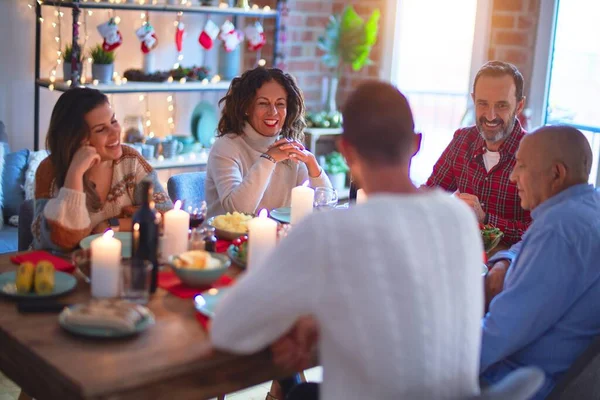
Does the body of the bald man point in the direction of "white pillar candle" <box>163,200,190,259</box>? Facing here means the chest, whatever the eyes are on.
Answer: yes

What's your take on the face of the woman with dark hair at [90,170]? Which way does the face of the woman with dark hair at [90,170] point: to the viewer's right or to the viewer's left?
to the viewer's right

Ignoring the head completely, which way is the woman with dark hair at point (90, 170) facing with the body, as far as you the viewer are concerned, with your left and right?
facing the viewer and to the right of the viewer

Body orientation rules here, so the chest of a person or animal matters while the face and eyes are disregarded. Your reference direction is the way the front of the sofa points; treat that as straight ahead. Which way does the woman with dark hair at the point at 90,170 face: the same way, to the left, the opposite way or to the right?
the same way

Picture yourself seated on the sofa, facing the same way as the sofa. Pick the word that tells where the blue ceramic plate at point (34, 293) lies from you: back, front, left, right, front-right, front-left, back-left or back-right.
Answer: front-right

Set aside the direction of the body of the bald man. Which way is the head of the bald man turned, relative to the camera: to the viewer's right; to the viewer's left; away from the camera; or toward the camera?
to the viewer's left

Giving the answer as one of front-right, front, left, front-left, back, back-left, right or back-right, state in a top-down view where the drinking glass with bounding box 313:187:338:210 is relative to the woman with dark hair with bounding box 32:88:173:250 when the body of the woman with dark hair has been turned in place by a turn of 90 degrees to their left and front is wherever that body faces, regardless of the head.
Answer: front-right

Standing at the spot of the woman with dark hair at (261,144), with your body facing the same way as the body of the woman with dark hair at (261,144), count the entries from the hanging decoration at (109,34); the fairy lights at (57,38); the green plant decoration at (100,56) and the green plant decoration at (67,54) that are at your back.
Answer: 4

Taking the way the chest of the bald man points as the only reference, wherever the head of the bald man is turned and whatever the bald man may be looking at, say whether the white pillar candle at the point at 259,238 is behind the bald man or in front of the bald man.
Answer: in front

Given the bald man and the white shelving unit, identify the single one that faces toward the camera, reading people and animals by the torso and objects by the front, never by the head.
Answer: the white shelving unit

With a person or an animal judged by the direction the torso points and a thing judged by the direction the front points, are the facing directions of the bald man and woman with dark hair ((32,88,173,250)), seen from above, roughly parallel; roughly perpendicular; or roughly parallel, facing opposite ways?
roughly parallel, facing opposite ways

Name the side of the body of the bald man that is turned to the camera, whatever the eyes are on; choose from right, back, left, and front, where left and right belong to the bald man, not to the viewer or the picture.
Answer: left

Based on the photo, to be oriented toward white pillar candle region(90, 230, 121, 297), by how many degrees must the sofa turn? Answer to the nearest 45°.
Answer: approximately 45° to its right

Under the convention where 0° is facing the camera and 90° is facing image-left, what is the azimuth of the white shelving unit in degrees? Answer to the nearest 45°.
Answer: approximately 0°

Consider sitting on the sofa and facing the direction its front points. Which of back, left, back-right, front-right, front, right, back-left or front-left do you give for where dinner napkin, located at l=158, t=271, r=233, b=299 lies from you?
front-right
